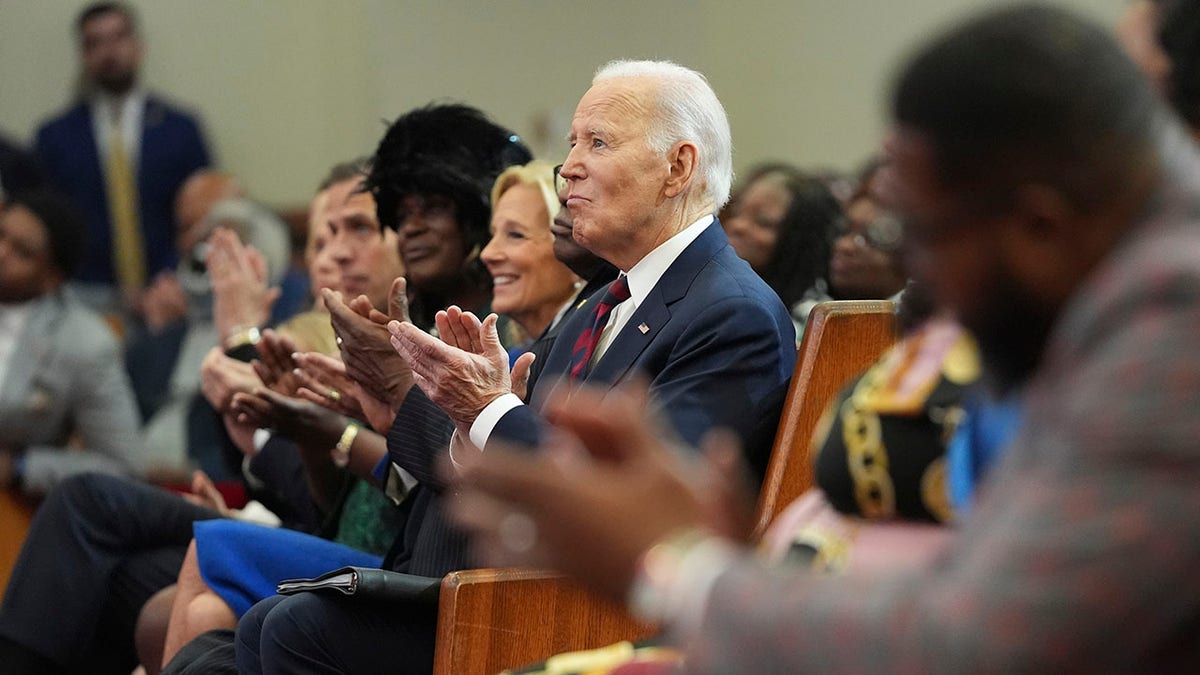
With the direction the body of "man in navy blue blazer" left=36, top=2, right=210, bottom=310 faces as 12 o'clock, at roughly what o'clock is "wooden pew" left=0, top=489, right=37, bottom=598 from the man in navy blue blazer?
The wooden pew is roughly at 12 o'clock from the man in navy blue blazer.

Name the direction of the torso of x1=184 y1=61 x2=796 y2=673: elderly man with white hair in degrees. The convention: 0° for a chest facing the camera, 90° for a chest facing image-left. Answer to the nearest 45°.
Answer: approximately 90°

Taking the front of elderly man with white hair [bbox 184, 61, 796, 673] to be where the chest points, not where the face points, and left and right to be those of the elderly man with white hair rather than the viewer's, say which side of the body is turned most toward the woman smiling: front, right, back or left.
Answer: right

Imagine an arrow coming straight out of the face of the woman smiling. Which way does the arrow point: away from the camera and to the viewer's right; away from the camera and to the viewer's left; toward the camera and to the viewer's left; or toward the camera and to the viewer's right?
toward the camera and to the viewer's left

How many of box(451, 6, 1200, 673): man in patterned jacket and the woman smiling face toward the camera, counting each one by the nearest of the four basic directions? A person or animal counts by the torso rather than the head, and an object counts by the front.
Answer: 0

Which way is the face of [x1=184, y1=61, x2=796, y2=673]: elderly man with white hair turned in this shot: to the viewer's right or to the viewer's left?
to the viewer's left

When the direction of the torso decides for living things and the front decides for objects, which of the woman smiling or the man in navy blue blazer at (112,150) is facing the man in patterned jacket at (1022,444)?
the man in navy blue blazer

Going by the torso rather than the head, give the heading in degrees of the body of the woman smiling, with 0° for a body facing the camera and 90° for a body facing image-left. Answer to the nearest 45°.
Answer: approximately 90°

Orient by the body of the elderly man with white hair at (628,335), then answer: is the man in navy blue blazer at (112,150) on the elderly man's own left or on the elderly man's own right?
on the elderly man's own right

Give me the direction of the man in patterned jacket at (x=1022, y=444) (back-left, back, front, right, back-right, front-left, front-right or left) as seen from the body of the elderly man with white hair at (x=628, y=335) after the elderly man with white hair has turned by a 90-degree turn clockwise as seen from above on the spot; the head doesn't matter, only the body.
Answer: back

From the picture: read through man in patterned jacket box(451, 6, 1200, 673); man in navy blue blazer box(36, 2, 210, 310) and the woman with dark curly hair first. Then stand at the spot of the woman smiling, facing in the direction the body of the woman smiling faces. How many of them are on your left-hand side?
1

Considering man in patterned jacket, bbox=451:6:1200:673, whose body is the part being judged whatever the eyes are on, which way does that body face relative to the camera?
to the viewer's left

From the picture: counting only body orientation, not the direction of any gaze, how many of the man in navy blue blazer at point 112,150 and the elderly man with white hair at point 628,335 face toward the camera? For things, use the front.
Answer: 1
